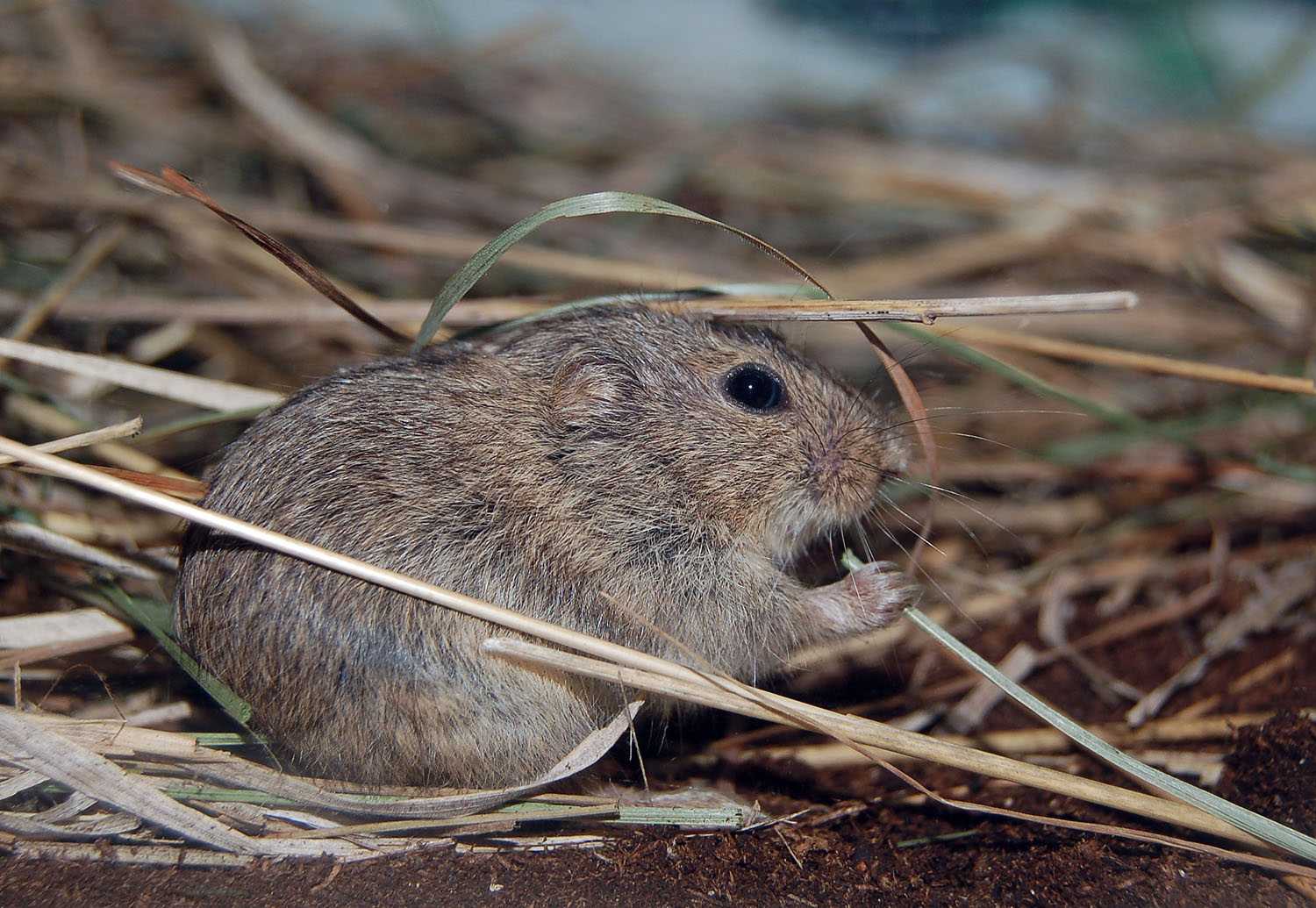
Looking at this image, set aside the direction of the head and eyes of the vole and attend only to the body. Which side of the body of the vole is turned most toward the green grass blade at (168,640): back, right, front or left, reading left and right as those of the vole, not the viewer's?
back

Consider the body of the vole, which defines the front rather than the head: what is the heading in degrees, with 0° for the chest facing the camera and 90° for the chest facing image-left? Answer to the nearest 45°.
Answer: approximately 270°

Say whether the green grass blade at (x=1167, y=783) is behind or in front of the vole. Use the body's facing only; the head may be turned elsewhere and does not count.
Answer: in front
